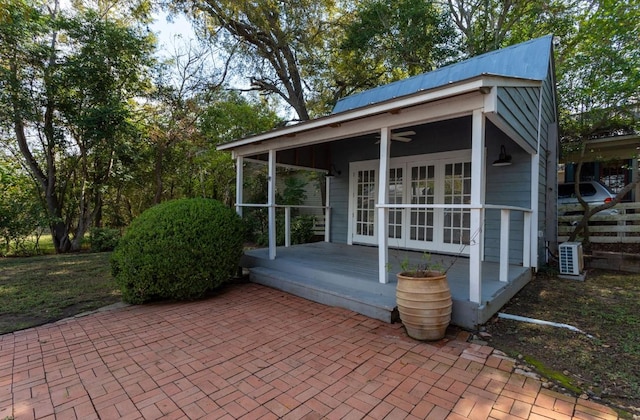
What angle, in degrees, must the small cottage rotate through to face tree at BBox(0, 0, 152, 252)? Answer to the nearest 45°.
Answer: approximately 45° to its right

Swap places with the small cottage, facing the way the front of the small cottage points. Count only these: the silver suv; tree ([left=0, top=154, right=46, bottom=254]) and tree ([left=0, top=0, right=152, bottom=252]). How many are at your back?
1

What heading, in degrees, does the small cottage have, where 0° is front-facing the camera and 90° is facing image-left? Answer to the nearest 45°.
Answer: approximately 45°

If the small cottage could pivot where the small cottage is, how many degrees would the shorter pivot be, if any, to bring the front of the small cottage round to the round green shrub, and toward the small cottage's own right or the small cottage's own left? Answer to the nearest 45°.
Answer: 0° — it already faces it

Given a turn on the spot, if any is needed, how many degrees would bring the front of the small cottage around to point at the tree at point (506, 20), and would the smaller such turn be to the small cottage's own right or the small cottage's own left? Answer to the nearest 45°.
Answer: approximately 180°

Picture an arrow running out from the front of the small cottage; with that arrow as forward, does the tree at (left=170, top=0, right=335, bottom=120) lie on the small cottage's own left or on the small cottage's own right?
on the small cottage's own right

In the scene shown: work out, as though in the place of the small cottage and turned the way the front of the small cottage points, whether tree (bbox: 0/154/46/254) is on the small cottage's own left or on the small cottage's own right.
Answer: on the small cottage's own right

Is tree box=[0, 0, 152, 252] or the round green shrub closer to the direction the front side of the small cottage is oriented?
the round green shrub

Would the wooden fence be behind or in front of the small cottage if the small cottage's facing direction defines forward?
behind
